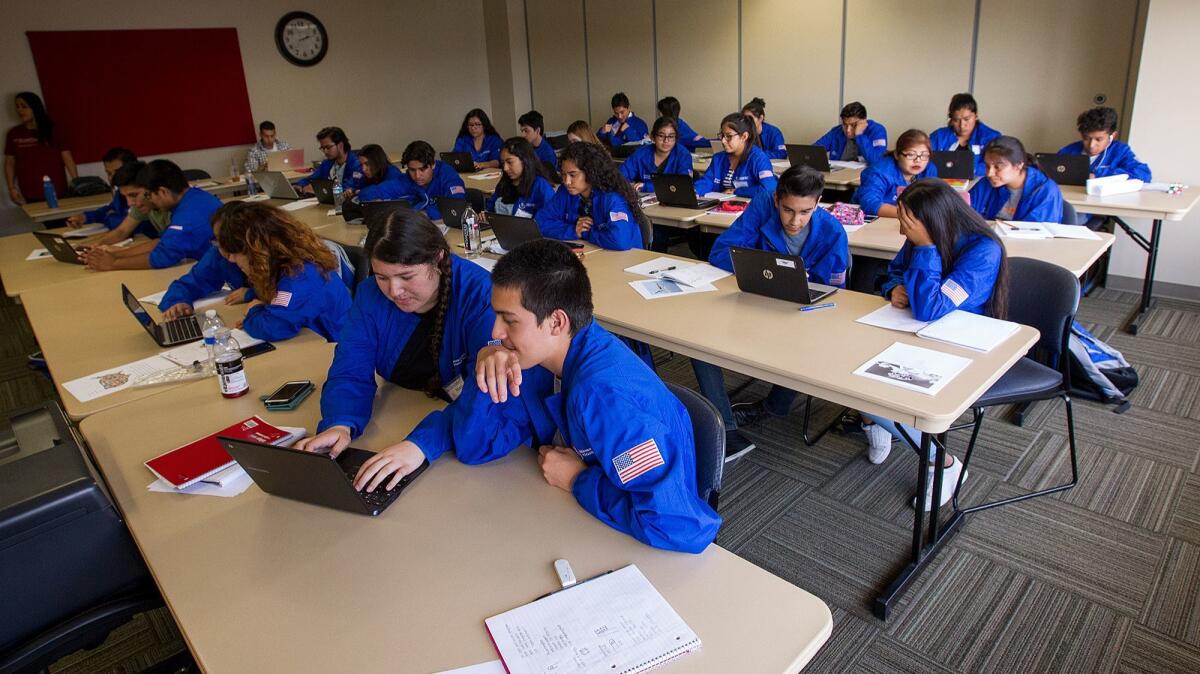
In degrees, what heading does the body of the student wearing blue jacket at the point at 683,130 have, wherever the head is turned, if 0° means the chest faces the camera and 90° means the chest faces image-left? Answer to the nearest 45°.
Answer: approximately 45°

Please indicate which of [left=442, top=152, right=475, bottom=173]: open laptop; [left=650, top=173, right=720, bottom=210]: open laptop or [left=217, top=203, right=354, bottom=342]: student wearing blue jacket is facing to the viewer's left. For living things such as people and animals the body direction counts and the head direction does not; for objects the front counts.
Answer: the student wearing blue jacket

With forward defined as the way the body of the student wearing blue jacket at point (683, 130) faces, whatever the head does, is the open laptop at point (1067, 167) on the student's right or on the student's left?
on the student's left

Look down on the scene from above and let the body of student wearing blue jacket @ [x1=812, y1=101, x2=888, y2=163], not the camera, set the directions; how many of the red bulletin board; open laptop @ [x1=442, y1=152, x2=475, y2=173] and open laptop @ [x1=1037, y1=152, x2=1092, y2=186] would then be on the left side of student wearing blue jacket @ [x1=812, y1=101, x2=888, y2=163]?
1

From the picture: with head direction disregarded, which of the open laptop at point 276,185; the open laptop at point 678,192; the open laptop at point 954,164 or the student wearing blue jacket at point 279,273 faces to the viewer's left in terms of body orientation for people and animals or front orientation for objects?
the student wearing blue jacket

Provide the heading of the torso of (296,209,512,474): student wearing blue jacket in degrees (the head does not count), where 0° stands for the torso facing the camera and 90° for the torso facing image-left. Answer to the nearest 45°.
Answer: approximately 45°

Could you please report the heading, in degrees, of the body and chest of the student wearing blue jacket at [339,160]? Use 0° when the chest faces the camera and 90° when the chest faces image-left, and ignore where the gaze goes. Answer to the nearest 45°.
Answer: approximately 45°

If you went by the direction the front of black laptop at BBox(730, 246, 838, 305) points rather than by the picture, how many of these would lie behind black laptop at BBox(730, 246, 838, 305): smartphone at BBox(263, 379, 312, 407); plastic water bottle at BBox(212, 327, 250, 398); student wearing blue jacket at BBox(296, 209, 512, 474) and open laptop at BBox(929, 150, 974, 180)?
3

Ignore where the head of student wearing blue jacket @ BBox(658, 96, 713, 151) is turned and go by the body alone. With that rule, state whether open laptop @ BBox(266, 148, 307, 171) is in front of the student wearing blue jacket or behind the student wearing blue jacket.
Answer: in front

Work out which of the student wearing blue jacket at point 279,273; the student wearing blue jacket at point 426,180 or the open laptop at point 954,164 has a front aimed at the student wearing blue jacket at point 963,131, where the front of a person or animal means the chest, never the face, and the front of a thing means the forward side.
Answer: the open laptop

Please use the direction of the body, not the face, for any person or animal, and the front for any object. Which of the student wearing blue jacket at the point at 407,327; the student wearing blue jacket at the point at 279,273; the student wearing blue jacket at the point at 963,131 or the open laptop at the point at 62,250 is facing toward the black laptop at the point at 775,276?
the student wearing blue jacket at the point at 963,131

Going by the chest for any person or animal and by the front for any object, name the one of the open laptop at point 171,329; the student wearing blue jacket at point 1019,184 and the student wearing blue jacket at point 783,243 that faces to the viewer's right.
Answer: the open laptop
